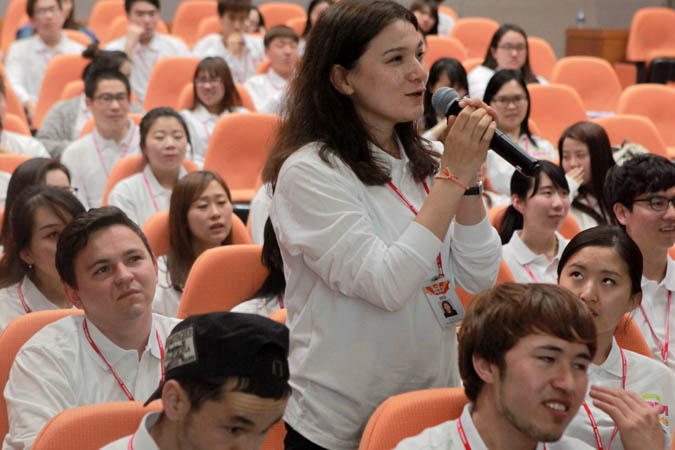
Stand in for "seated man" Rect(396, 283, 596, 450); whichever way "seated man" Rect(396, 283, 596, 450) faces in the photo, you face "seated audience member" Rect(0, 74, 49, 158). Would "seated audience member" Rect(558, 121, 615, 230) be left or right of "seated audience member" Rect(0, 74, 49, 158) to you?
right

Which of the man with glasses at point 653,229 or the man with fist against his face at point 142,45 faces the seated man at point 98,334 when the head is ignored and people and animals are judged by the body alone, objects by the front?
the man with fist against his face at point 142,45

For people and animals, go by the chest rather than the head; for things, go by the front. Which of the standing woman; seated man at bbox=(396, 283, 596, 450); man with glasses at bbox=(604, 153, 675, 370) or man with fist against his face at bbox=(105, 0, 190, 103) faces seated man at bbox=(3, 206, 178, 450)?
man with fist against his face at bbox=(105, 0, 190, 103)

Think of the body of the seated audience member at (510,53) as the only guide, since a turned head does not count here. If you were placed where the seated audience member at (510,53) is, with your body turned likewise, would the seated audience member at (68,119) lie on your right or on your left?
on your right

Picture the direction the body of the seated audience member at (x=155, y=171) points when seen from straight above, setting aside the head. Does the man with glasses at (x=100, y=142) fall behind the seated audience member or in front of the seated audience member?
behind

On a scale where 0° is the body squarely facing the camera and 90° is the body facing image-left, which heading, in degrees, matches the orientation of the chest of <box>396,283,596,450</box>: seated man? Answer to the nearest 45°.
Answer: approximately 315°

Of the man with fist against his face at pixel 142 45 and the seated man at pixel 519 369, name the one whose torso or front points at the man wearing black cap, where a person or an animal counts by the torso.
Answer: the man with fist against his face

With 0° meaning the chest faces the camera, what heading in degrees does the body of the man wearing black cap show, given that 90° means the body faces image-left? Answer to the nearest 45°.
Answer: approximately 315°
